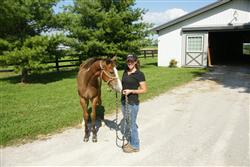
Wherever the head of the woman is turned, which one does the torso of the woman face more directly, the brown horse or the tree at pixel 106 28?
the brown horse

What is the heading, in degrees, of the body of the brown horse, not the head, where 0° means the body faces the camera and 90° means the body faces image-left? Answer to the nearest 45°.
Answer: approximately 0°

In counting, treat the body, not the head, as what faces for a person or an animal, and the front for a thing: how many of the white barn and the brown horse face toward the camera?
2

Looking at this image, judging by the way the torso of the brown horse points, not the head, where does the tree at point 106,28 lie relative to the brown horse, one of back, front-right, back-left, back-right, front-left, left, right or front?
back

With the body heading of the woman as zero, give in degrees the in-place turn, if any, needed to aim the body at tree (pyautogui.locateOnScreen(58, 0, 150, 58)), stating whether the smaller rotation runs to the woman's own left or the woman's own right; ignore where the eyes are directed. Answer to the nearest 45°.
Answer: approximately 135° to the woman's own right

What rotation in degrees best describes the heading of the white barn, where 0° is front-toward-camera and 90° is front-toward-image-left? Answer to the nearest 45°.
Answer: approximately 0°

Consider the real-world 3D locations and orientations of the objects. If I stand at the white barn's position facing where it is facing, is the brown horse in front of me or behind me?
in front

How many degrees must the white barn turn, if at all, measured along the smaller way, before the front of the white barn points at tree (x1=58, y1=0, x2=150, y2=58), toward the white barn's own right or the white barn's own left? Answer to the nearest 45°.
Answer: approximately 90° to the white barn's own right

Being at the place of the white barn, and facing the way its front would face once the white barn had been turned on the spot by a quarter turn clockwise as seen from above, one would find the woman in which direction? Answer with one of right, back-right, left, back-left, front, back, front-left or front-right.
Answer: left

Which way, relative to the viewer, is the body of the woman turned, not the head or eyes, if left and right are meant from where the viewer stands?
facing the viewer and to the left of the viewer

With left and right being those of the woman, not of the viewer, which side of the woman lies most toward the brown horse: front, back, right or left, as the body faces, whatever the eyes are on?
right

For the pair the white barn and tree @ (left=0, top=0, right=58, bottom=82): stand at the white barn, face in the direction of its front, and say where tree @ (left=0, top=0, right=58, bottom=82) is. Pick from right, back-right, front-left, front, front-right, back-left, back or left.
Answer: front-right
